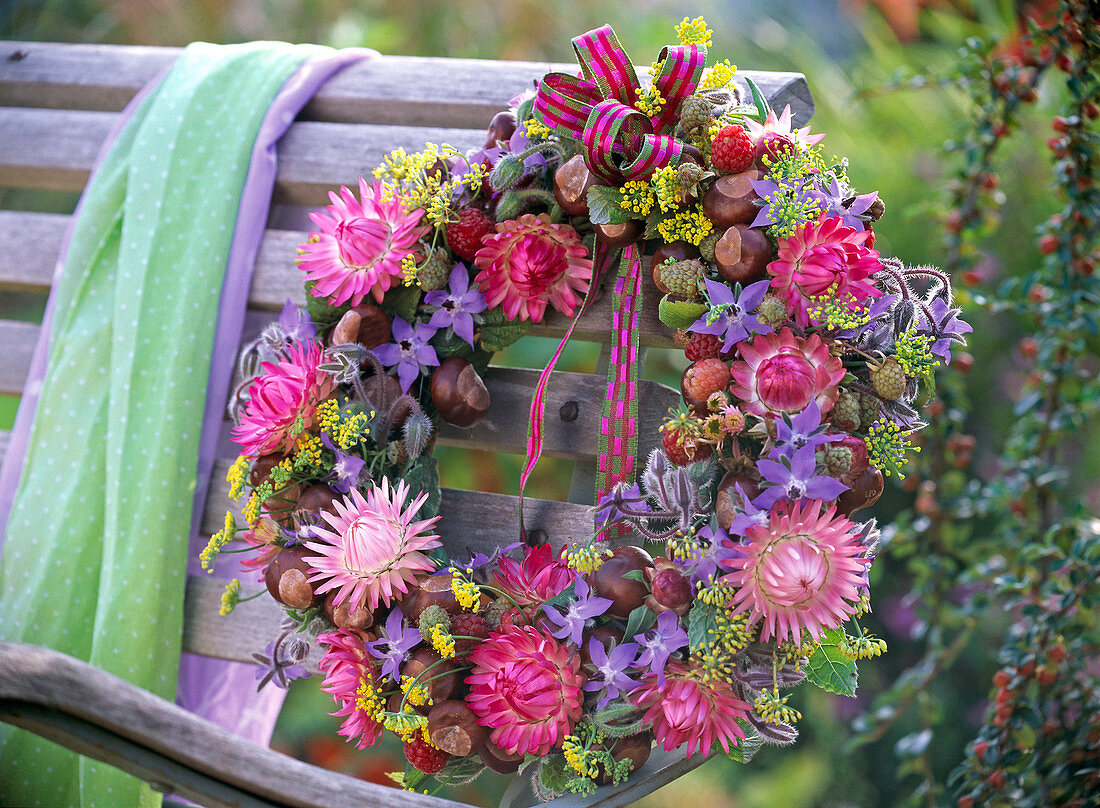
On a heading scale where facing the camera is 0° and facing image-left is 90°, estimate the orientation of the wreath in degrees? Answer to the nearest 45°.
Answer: approximately 0°
